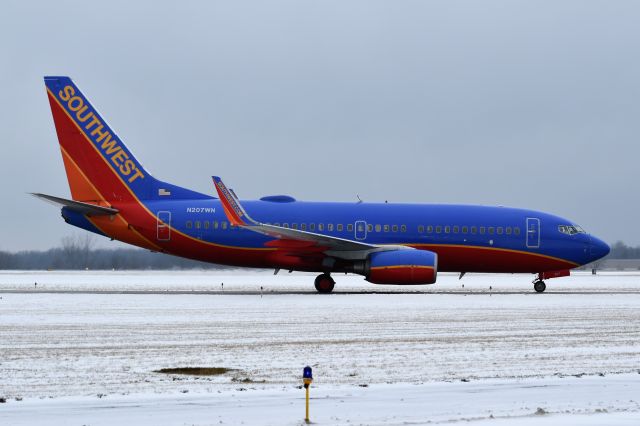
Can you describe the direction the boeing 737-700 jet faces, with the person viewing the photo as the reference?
facing to the right of the viewer
